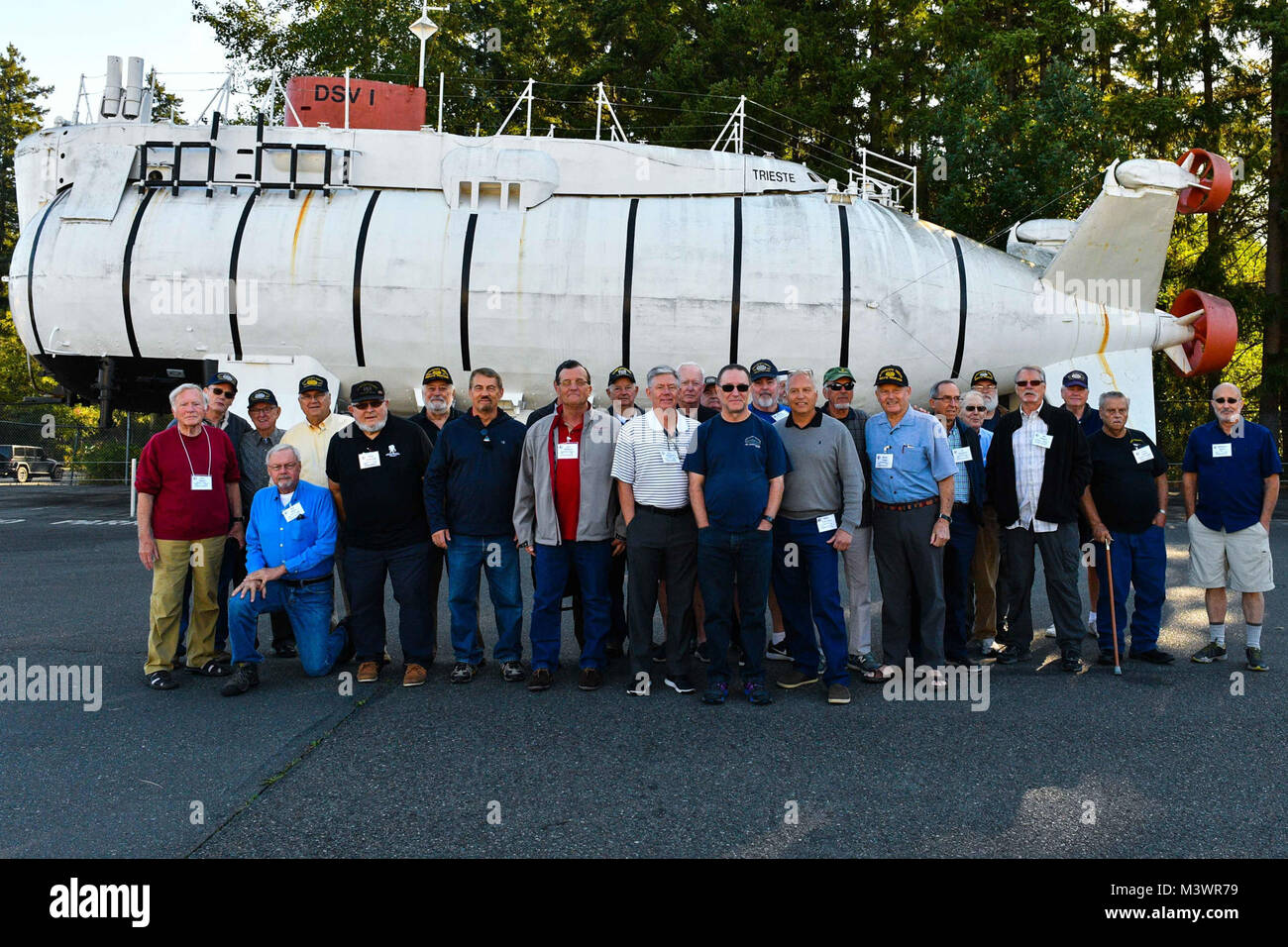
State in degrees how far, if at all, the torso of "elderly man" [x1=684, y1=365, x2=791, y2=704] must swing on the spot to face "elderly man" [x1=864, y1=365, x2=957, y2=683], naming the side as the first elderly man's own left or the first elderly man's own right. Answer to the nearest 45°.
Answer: approximately 135° to the first elderly man's own left

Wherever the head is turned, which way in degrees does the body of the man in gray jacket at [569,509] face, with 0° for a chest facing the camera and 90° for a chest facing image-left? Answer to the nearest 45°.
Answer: approximately 0°

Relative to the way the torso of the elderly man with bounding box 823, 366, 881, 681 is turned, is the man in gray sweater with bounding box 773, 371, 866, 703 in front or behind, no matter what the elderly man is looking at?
in front

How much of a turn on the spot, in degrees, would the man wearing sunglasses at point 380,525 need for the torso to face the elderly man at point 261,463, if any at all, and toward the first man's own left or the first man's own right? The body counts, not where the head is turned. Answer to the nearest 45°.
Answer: approximately 135° to the first man's own right

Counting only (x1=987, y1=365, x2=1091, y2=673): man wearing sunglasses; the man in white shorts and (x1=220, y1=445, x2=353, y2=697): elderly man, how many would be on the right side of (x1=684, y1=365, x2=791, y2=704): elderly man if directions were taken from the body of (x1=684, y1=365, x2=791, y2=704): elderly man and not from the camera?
1
